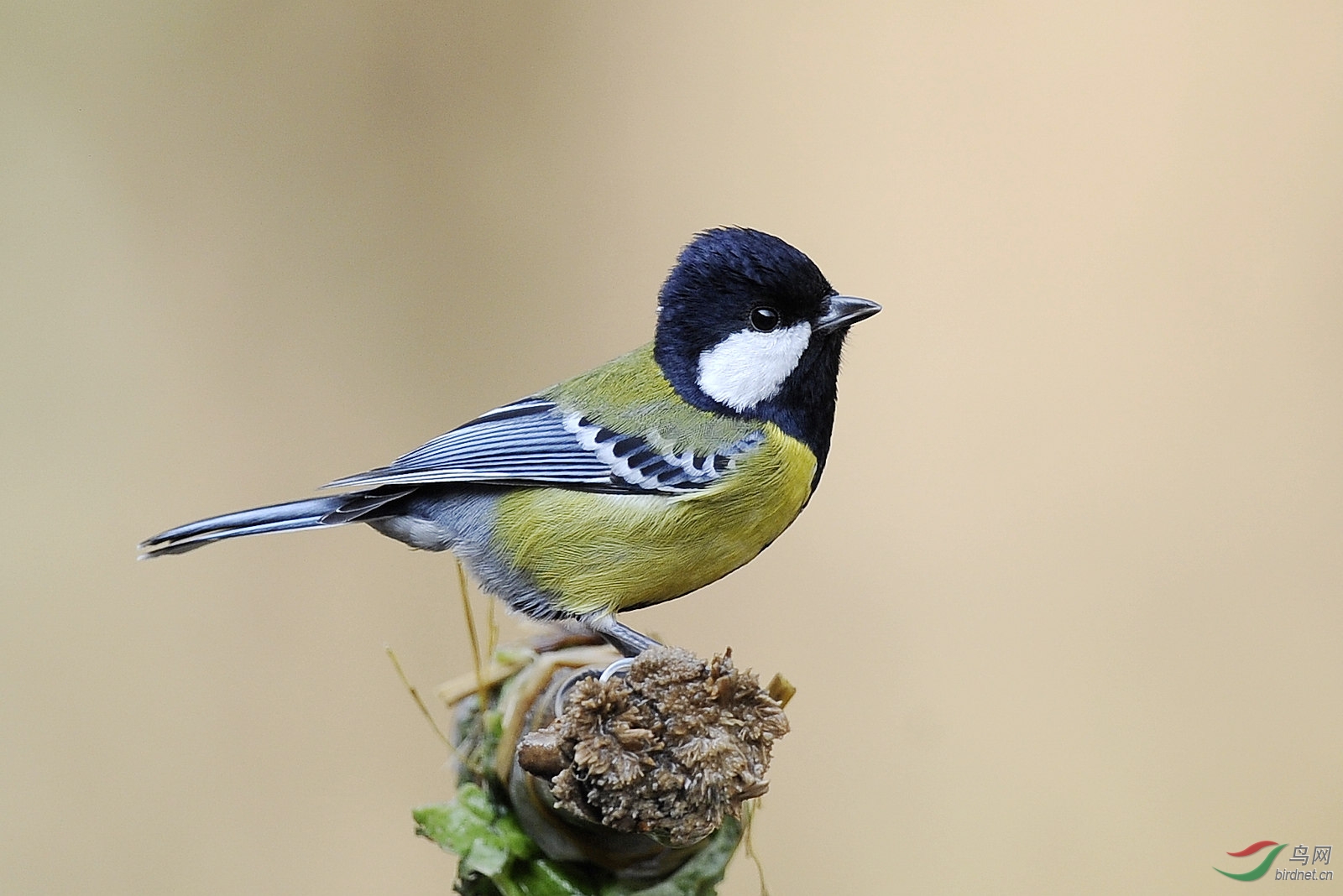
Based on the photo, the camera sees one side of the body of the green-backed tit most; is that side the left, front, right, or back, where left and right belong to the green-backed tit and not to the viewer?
right
